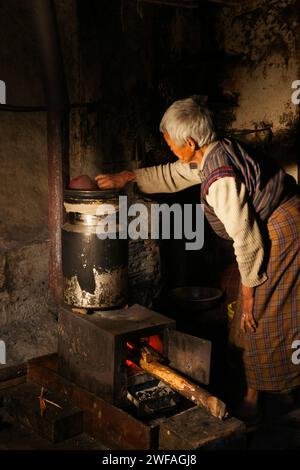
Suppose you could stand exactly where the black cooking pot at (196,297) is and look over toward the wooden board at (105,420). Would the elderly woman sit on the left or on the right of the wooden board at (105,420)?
left

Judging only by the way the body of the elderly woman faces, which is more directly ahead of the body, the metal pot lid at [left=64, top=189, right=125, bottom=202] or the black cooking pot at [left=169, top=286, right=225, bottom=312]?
the metal pot lid

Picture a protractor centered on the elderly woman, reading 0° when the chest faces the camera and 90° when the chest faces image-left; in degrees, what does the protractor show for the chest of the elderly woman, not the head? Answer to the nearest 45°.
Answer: approximately 90°

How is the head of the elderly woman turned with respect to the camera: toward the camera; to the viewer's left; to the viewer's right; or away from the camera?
to the viewer's left

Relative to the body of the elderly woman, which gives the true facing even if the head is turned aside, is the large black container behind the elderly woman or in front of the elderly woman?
in front

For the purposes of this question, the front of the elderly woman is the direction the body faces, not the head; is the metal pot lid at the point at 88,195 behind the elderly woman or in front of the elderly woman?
in front
